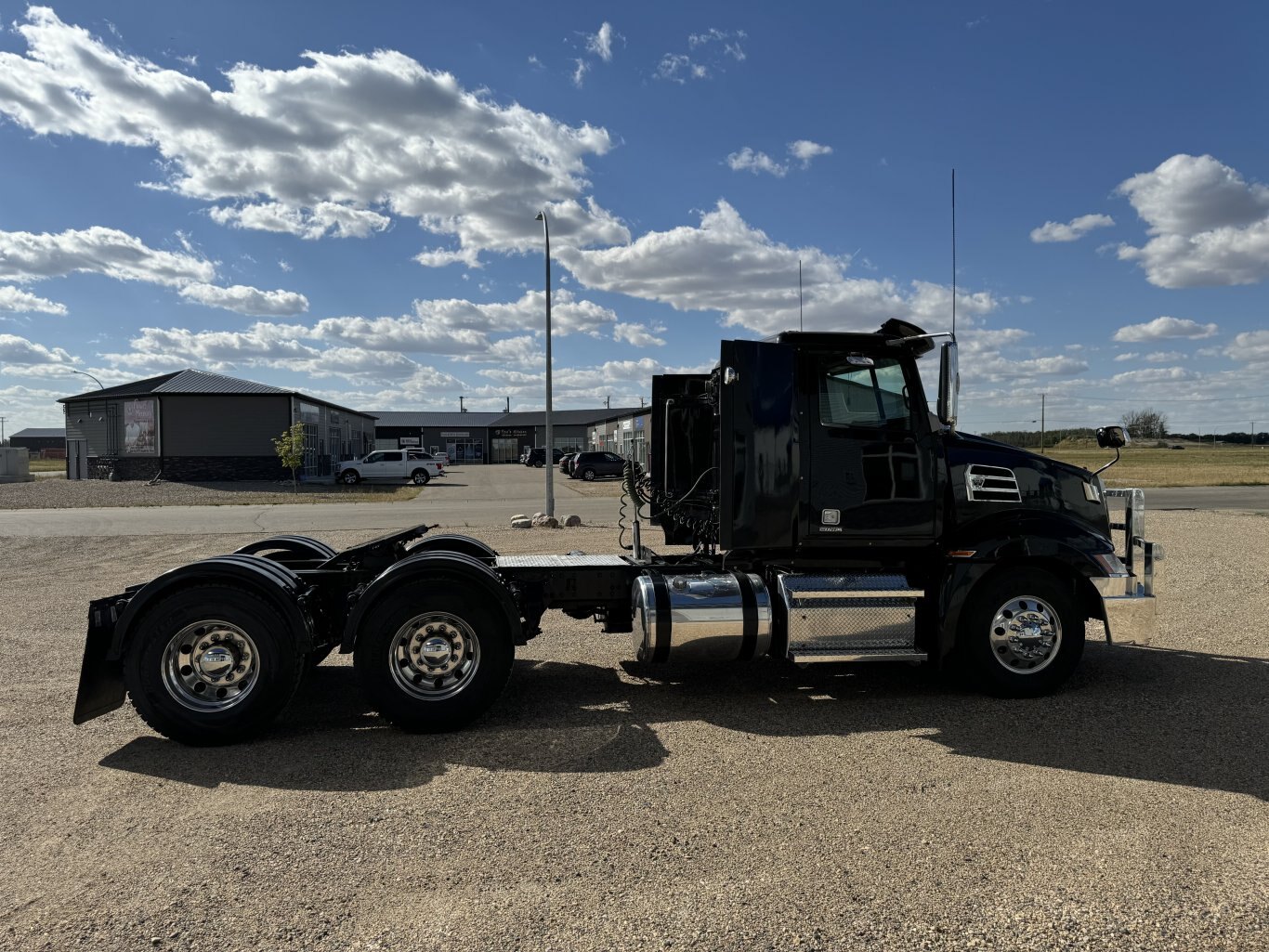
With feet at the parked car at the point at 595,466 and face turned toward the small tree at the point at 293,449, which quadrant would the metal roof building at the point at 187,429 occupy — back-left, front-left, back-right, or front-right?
front-right

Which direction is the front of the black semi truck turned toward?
to the viewer's right

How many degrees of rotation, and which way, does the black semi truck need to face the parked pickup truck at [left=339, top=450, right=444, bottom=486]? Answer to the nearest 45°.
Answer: approximately 90° to its left

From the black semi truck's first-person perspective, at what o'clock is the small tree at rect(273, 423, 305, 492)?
The small tree is roughly at 8 o'clock from the black semi truck.

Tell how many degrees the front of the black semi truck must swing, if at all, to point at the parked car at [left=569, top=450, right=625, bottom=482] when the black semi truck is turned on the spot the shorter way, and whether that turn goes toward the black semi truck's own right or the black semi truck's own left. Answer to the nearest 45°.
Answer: approximately 90° to the black semi truck's own left

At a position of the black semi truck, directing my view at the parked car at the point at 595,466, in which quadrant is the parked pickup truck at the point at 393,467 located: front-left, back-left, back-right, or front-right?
front-left

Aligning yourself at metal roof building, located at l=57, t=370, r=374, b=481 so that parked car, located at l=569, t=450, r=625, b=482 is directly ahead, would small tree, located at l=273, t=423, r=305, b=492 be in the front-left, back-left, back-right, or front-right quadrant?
front-right
